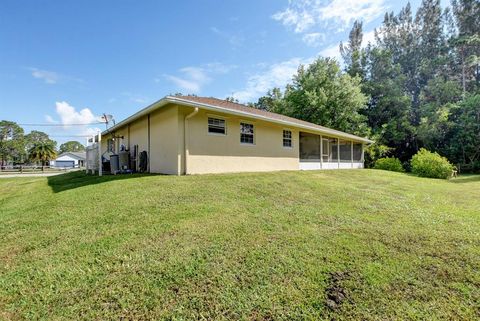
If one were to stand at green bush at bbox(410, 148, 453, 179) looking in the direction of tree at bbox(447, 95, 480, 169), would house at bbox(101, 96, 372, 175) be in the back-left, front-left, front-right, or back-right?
back-left

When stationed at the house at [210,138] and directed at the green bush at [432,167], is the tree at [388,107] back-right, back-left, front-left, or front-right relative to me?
front-left

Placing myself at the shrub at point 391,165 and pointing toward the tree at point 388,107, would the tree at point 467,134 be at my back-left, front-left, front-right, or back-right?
front-right
